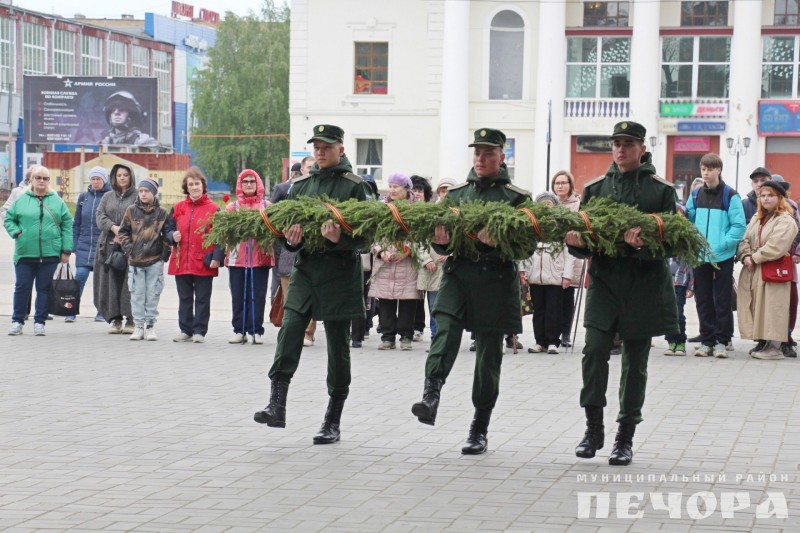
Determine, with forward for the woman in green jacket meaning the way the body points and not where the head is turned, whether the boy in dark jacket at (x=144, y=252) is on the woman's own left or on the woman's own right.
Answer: on the woman's own left

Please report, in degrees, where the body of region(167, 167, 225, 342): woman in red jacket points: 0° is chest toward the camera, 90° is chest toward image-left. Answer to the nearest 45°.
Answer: approximately 0°

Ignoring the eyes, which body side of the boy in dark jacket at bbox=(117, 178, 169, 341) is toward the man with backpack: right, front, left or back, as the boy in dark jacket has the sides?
left

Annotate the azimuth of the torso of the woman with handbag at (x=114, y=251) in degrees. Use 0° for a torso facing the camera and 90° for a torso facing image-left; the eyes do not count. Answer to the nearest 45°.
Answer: approximately 0°

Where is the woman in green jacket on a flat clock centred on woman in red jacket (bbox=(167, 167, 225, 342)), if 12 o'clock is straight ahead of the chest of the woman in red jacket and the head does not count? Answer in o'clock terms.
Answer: The woman in green jacket is roughly at 4 o'clock from the woman in red jacket.

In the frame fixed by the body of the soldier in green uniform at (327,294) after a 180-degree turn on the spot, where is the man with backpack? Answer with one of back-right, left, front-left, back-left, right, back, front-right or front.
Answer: front

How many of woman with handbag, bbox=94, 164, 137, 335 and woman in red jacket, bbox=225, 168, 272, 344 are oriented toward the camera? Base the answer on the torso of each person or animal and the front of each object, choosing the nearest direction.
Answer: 2

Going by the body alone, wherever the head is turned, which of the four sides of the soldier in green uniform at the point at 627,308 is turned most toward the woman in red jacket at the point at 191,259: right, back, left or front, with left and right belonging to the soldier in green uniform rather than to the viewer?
right
